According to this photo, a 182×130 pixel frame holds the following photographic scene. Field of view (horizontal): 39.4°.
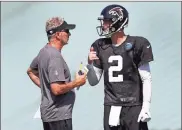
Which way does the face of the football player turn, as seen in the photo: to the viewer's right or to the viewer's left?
to the viewer's left

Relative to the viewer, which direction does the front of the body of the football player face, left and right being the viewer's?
facing the viewer and to the left of the viewer
